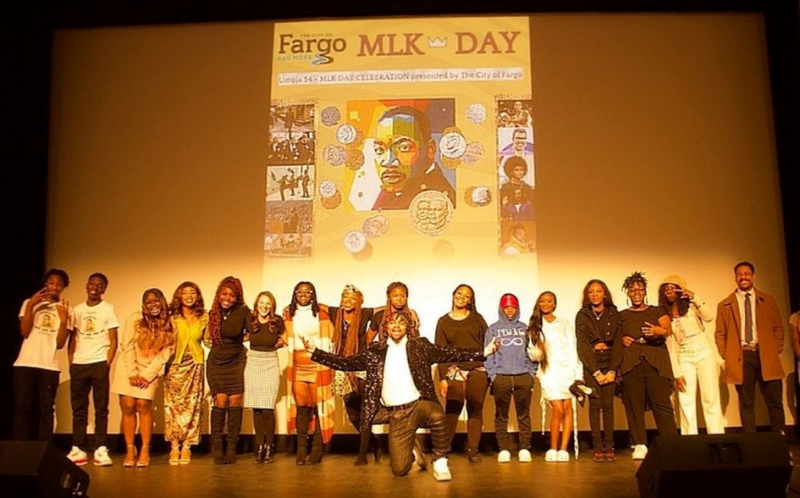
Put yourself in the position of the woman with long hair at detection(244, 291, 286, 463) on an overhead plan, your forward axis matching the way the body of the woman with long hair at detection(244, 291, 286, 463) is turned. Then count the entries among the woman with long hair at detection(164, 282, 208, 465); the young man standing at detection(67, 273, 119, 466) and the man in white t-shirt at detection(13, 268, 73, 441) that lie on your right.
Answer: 3

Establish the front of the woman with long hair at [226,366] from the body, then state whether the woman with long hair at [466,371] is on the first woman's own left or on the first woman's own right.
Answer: on the first woman's own left

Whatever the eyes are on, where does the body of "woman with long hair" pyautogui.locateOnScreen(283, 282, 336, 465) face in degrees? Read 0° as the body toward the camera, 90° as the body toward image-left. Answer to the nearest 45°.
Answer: approximately 0°

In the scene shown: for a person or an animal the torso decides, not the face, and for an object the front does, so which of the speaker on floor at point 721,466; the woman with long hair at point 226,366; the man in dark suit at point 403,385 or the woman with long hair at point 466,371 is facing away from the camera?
the speaker on floor

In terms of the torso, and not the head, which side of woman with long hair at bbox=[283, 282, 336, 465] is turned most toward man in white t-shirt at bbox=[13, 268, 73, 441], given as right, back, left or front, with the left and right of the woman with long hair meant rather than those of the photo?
right

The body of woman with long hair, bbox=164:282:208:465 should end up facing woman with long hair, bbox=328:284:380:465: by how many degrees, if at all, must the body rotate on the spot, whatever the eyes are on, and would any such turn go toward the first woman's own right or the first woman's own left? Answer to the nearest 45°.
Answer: approximately 90° to the first woman's own left

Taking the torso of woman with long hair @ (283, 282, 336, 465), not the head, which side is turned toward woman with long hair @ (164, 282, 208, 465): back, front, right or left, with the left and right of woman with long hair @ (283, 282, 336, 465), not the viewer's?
right

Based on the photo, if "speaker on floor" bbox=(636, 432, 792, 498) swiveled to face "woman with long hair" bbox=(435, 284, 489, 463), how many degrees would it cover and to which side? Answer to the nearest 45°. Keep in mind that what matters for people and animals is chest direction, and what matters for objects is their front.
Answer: approximately 45° to its left

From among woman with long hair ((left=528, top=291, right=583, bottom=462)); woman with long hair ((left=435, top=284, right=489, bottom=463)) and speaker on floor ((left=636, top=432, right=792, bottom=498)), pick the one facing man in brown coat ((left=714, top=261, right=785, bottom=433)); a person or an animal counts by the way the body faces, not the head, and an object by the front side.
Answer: the speaker on floor
